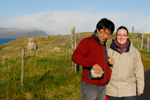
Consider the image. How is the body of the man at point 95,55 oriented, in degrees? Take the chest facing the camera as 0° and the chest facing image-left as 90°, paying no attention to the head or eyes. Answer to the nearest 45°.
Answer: approximately 315°

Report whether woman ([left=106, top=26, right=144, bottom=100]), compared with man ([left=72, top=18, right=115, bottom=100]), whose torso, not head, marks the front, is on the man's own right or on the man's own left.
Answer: on the man's own left
